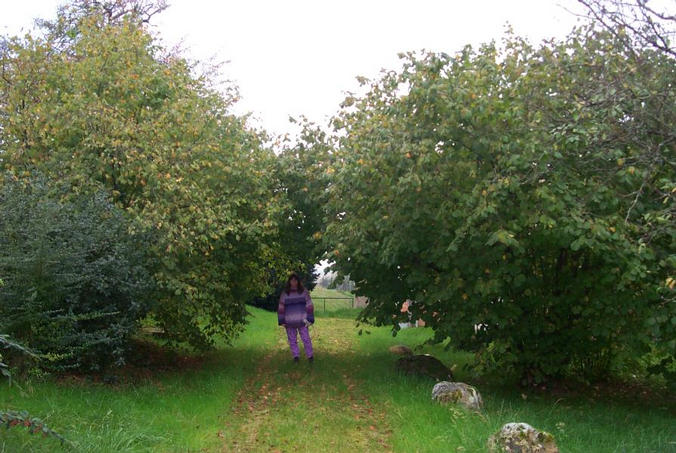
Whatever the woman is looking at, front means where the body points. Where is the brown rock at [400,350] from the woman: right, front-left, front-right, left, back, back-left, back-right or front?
back-left

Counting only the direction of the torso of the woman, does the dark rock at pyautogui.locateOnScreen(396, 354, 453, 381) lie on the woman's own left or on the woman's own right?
on the woman's own left

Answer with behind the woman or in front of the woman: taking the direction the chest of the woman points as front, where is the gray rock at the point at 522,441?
in front

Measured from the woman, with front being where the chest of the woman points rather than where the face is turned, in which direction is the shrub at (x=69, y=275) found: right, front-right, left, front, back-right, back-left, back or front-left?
front-right

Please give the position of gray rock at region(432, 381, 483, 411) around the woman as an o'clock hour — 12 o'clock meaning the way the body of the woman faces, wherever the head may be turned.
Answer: The gray rock is roughly at 11 o'clock from the woman.

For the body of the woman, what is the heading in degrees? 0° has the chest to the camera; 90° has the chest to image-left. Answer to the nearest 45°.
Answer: approximately 0°

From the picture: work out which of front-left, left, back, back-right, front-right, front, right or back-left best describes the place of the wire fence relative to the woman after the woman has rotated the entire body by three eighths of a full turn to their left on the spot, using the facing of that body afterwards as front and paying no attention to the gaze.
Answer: front-left
